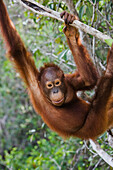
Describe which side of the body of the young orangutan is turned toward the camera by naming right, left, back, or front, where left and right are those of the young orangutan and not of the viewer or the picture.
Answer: front
